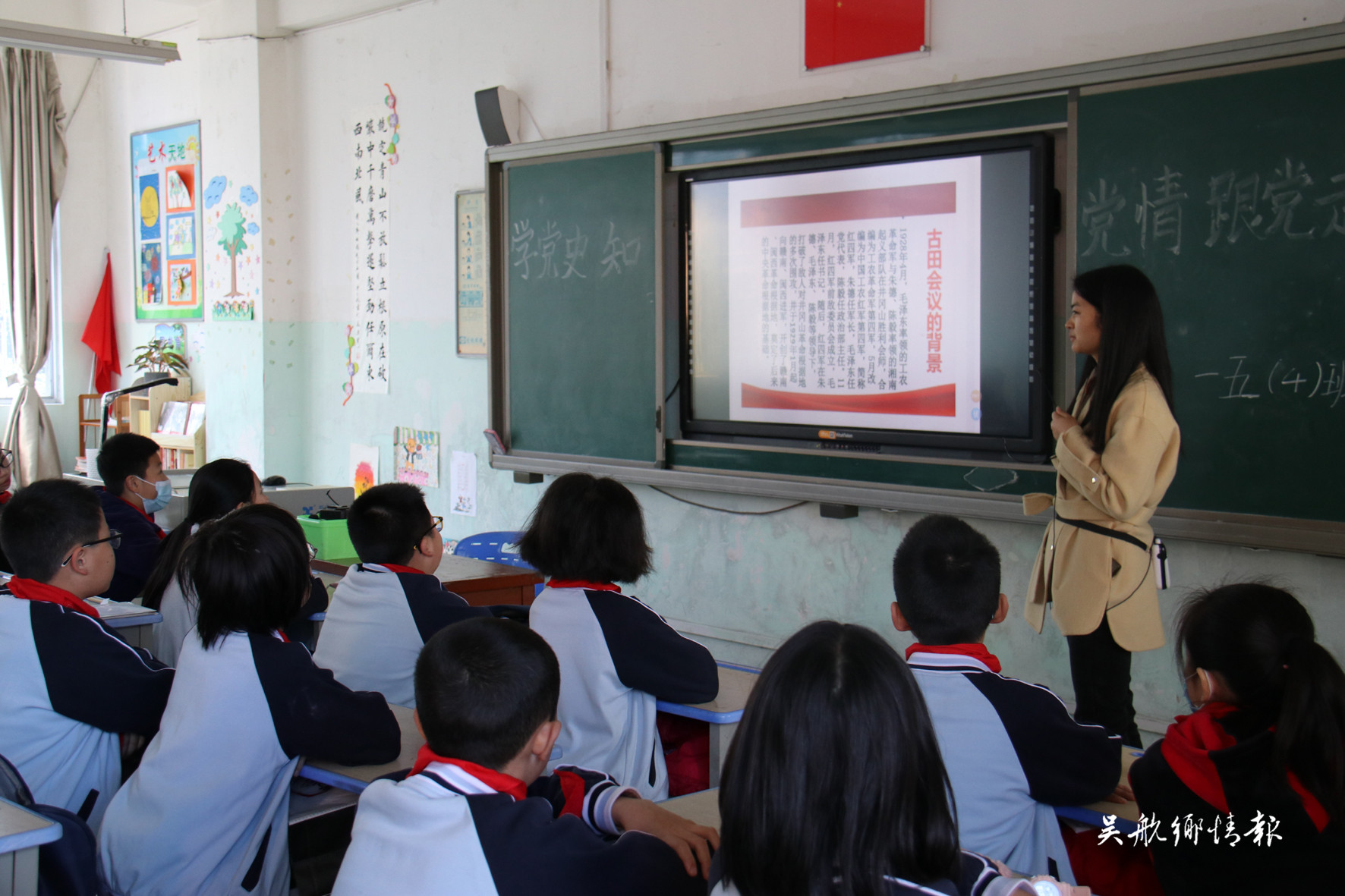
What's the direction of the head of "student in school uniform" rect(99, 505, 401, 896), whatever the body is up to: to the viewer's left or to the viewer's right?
to the viewer's right

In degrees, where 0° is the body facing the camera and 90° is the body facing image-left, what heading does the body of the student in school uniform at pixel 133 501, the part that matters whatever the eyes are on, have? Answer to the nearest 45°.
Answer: approximately 270°

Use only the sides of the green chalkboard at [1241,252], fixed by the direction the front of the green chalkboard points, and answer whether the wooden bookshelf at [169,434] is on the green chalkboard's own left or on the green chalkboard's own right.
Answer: on the green chalkboard's own right

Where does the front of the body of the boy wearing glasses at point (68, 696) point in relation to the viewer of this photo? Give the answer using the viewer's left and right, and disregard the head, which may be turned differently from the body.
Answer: facing away from the viewer and to the right of the viewer

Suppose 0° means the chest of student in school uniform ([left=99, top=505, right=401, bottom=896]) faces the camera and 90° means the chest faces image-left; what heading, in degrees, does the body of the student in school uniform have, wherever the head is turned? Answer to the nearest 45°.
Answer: approximately 225°

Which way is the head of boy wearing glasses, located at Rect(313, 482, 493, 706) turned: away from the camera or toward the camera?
away from the camera

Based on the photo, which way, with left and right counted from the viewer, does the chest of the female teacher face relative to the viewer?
facing to the left of the viewer

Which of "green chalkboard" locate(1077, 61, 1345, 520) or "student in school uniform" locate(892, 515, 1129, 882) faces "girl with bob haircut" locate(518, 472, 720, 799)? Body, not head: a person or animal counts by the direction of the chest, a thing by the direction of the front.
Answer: the green chalkboard
